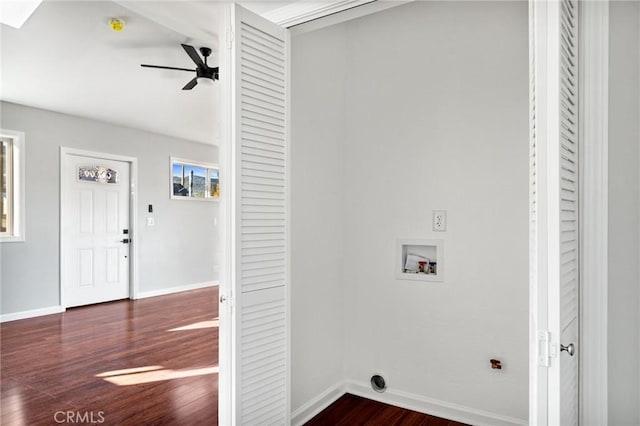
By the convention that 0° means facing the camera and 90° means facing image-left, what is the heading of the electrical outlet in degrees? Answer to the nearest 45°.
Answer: approximately 0°

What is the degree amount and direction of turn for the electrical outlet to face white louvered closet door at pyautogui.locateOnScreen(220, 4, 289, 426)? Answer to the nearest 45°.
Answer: approximately 45° to its right

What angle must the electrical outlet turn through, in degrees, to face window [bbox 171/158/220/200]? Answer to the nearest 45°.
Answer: approximately 135° to its right

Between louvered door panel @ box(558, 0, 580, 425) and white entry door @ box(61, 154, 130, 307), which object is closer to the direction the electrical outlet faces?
the louvered door panel

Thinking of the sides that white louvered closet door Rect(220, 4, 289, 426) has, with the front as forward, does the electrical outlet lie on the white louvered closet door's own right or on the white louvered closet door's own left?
on the white louvered closet door's own left

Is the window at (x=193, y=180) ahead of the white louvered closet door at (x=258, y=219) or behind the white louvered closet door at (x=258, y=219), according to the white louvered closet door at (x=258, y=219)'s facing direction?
behind

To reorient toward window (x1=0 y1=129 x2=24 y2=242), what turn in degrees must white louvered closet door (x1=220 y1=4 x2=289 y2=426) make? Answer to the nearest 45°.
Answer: approximately 180°
